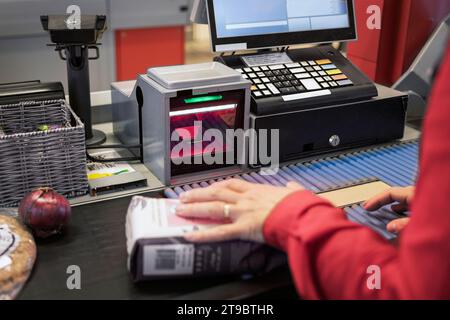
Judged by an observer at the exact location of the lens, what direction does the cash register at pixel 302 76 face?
facing the viewer and to the right of the viewer

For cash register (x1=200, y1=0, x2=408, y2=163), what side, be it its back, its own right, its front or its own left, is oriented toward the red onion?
right

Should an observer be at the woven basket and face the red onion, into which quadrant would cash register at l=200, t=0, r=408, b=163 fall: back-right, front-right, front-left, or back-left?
back-left

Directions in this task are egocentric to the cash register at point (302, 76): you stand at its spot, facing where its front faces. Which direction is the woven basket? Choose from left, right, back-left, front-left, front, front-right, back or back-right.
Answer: right
